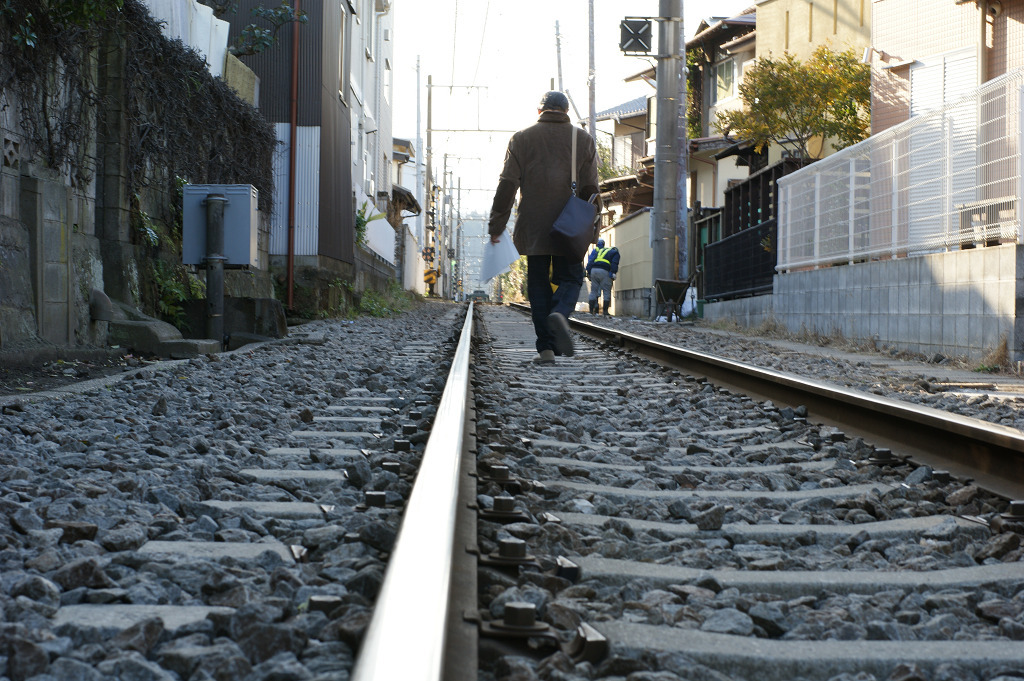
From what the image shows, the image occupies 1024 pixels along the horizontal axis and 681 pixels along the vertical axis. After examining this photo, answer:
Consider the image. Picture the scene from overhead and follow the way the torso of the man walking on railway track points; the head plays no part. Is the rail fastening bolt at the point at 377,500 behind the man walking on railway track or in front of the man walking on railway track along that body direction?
behind

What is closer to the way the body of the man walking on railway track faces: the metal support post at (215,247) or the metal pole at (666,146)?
the metal pole

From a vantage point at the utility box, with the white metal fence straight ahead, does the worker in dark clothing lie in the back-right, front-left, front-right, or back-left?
front-left

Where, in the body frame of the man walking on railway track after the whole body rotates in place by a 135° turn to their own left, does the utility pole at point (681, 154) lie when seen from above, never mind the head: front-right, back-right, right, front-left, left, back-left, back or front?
back-right

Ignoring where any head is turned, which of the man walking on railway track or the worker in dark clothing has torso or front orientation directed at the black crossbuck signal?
the man walking on railway track

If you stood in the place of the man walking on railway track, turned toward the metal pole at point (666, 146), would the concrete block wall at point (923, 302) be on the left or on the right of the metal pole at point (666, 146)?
right

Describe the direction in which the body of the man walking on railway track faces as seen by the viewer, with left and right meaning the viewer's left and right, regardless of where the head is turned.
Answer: facing away from the viewer

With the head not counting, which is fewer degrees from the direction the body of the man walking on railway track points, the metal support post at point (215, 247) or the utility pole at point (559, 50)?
the utility pole

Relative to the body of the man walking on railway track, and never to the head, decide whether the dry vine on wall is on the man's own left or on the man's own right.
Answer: on the man's own left
